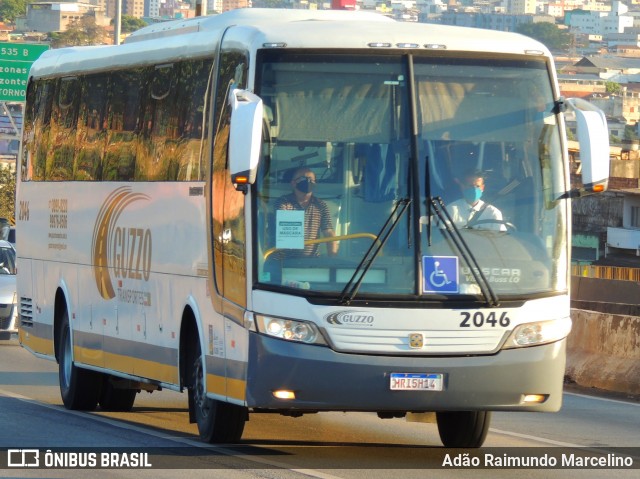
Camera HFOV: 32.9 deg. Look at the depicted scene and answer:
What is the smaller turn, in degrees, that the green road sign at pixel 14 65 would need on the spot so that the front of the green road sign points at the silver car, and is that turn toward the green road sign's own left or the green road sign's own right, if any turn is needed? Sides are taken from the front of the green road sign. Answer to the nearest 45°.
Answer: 0° — it already faces it

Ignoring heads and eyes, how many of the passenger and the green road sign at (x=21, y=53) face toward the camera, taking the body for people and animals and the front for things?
2

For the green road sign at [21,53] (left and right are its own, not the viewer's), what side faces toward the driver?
front

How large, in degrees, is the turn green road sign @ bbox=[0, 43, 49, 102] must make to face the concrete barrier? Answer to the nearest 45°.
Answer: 0° — it already faces it

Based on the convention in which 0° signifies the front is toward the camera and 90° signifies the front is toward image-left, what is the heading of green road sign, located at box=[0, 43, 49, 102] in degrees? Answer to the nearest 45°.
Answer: approximately 0°

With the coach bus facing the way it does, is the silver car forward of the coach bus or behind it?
behind

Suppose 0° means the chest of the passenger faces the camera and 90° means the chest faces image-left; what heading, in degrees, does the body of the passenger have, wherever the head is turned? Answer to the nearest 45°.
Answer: approximately 0°

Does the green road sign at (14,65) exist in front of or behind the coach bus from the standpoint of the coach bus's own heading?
behind

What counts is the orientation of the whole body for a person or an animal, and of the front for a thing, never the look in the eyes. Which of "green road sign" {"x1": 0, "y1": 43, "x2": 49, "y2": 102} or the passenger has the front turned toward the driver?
the green road sign

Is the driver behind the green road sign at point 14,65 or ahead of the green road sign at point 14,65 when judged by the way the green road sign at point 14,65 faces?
ahead
